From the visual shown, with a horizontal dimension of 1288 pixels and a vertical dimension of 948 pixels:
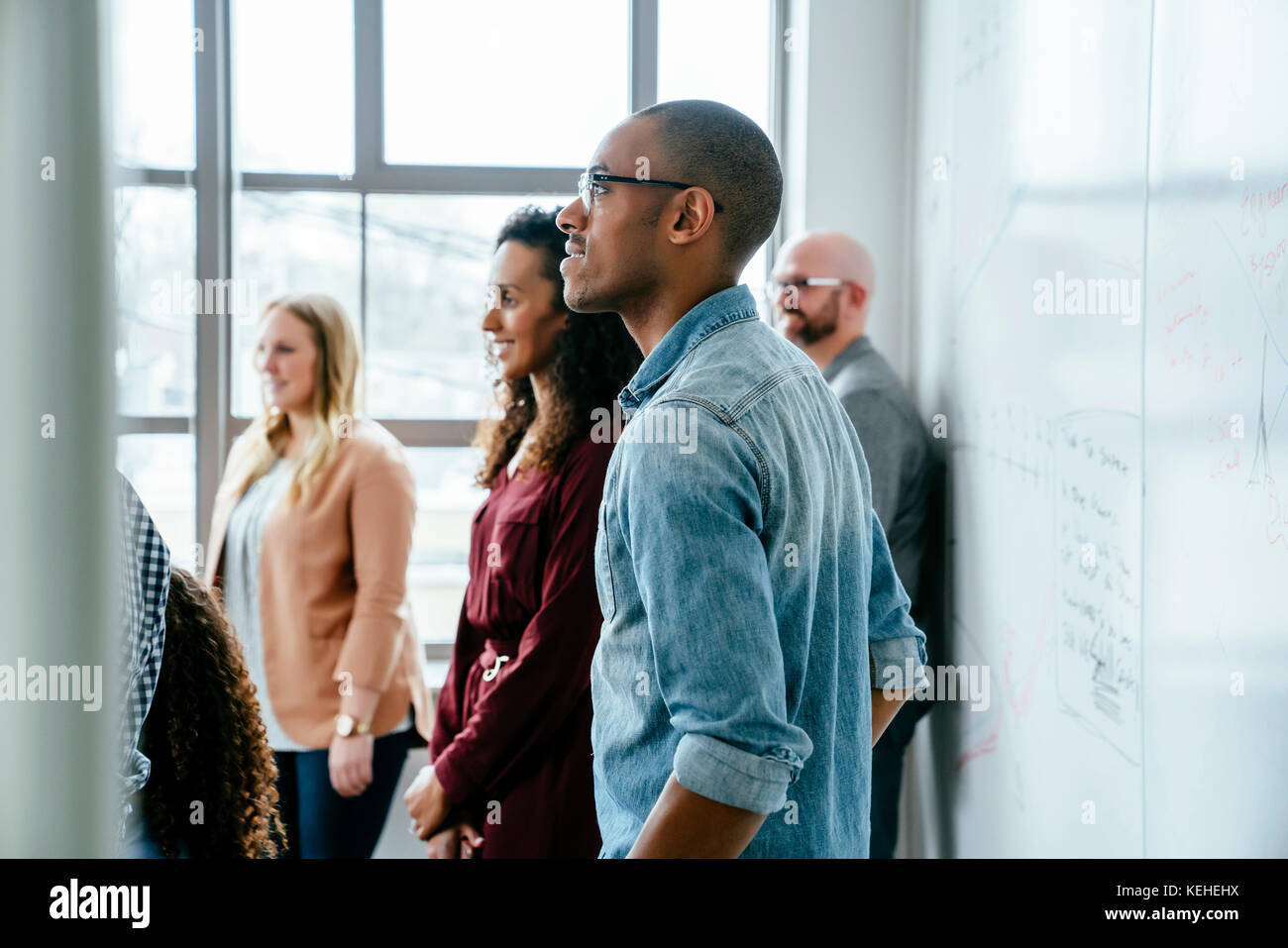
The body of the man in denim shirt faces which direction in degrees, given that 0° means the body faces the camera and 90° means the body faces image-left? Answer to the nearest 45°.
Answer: approximately 90°

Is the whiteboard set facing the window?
no

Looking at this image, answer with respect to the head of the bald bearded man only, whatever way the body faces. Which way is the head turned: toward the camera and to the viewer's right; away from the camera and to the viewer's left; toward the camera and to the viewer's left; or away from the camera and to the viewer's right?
toward the camera and to the viewer's left

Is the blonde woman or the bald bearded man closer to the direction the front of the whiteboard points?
the blonde woman

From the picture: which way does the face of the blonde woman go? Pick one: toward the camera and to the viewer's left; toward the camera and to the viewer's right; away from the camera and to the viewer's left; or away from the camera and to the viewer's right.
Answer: toward the camera and to the viewer's left

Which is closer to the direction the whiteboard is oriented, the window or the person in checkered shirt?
the person in checkered shirt

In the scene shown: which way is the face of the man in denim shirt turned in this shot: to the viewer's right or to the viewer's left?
to the viewer's left

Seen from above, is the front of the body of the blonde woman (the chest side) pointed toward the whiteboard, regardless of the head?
no

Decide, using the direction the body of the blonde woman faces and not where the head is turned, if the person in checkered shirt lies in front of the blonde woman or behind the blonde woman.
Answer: in front

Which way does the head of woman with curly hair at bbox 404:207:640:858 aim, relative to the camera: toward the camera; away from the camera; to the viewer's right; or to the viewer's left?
to the viewer's left

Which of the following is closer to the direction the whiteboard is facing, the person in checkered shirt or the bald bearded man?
the person in checkered shirt
